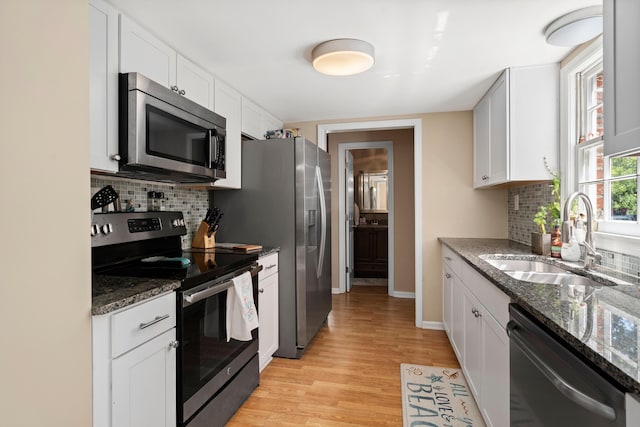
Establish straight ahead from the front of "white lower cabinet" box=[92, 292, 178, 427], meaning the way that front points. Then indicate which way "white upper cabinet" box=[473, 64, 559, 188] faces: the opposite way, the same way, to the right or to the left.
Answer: the opposite way

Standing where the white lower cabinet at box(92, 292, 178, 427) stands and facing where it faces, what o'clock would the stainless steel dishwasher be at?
The stainless steel dishwasher is roughly at 12 o'clock from the white lower cabinet.

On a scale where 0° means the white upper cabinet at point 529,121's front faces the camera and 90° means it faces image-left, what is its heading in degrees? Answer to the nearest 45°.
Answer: approximately 90°

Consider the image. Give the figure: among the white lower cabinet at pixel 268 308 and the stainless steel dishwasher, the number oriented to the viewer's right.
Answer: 1

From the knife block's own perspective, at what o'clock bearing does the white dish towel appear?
The white dish towel is roughly at 1 o'clock from the knife block.

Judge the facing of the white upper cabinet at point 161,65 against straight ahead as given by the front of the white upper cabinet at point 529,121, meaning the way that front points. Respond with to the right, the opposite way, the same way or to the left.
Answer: the opposite way

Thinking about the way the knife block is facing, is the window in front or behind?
in front

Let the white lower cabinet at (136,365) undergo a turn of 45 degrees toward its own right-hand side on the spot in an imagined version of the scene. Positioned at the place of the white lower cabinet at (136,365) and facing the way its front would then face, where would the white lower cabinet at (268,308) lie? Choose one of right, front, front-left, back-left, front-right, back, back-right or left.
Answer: back-left

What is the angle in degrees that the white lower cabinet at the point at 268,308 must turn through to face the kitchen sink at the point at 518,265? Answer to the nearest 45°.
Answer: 0° — it already faces it

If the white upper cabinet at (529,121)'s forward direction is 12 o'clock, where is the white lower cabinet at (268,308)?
The white lower cabinet is roughly at 11 o'clock from the white upper cabinet.

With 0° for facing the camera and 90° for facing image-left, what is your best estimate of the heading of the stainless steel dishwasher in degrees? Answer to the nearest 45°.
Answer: approximately 45°

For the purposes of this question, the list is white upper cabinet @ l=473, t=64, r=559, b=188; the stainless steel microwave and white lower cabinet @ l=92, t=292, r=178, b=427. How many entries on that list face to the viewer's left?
1

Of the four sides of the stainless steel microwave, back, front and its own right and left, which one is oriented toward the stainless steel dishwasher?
front

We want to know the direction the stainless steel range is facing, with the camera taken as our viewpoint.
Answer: facing the viewer and to the right of the viewer
